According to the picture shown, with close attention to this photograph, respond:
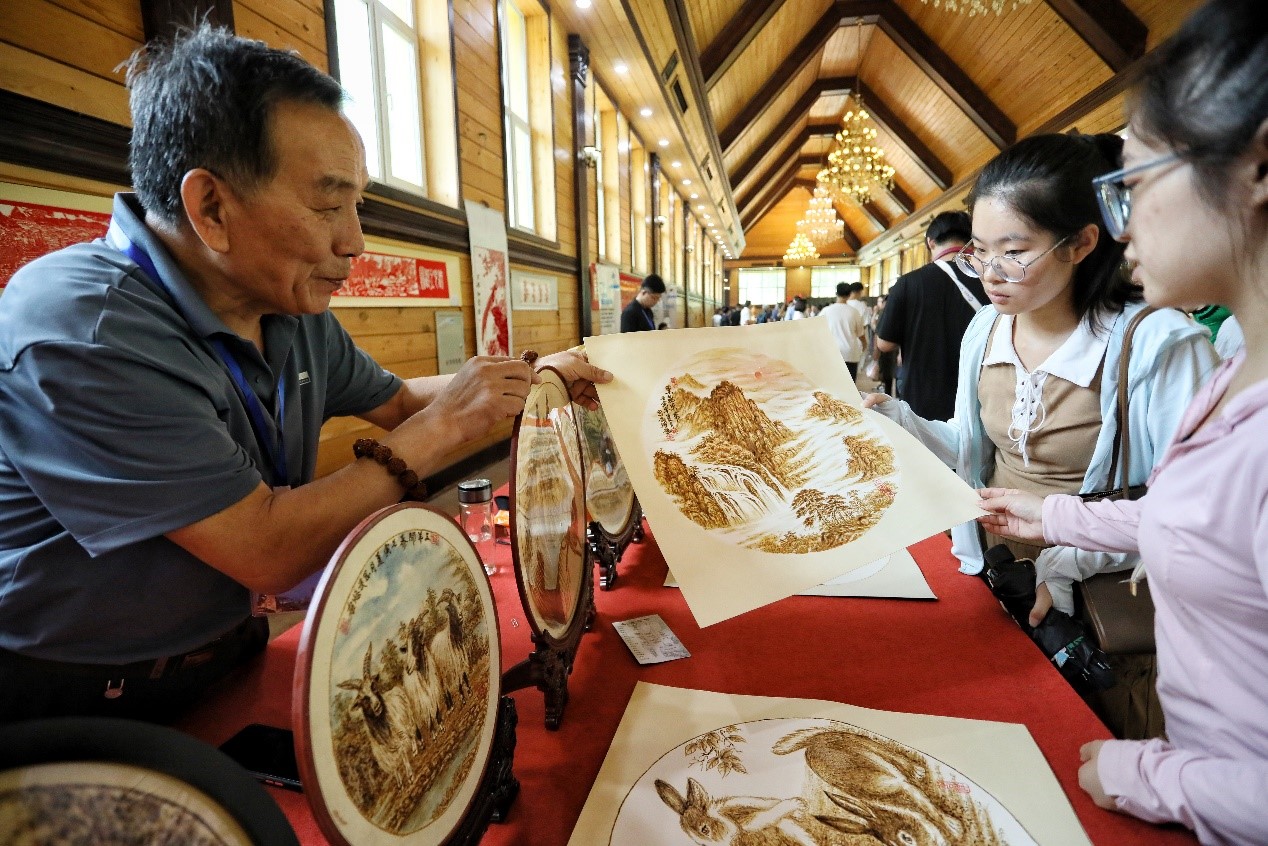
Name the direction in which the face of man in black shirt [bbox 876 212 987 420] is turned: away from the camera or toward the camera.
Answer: away from the camera

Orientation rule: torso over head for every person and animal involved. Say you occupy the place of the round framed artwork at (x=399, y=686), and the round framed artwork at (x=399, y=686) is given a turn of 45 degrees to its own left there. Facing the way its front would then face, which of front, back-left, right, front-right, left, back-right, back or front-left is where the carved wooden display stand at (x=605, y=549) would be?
front-left

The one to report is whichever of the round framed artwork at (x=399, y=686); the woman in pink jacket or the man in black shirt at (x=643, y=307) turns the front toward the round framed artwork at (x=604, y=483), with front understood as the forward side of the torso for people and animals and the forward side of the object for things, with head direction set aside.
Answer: the woman in pink jacket

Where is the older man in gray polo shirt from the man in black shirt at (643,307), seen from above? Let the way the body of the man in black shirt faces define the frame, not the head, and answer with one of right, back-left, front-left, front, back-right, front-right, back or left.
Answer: right

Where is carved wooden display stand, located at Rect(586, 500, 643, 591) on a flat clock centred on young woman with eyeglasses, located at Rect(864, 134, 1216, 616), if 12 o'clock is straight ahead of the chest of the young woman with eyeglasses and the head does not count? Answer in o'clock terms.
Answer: The carved wooden display stand is roughly at 12 o'clock from the young woman with eyeglasses.

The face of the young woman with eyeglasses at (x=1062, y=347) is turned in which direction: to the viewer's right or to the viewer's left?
to the viewer's left

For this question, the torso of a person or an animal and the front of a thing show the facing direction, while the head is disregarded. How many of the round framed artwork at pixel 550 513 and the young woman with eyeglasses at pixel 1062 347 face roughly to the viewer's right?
1

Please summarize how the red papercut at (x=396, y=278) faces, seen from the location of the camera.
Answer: facing the viewer and to the right of the viewer

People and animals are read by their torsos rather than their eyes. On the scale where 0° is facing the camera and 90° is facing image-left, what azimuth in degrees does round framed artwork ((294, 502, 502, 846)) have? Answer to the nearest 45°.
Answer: approximately 315°

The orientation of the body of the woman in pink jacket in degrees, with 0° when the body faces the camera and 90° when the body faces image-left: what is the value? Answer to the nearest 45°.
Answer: approximately 90°

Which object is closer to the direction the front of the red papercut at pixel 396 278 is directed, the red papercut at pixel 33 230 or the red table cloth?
the red table cloth

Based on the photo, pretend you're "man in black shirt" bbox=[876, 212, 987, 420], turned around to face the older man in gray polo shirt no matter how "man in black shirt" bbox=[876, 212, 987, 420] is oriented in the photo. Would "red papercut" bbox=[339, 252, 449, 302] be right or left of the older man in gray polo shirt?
right

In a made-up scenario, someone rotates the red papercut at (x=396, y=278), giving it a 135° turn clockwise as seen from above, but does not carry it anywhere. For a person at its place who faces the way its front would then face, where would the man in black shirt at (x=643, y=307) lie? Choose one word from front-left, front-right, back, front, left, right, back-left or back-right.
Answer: back-right

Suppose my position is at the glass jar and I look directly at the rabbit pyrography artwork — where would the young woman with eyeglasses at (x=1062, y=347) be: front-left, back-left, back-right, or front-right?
front-left

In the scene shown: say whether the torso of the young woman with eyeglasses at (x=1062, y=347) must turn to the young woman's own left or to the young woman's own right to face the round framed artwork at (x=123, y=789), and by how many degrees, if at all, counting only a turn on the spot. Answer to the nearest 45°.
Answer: approximately 45° to the young woman's own left

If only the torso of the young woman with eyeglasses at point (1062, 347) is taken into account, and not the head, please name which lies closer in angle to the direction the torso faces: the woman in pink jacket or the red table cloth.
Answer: the red table cloth
